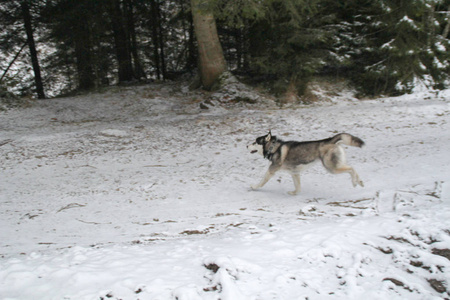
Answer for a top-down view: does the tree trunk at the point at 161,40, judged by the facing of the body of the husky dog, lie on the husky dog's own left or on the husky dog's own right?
on the husky dog's own right

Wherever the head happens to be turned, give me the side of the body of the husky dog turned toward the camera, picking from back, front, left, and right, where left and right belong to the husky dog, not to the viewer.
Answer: left

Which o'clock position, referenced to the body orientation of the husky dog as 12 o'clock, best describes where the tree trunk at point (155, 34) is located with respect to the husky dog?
The tree trunk is roughly at 2 o'clock from the husky dog.

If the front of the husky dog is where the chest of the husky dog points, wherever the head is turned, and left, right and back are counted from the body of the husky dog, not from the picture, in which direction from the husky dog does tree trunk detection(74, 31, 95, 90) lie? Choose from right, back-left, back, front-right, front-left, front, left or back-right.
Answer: front-right

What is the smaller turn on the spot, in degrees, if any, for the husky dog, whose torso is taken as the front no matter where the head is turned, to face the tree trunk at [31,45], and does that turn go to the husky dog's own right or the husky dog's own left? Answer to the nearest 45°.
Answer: approximately 45° to the husky dog's own right

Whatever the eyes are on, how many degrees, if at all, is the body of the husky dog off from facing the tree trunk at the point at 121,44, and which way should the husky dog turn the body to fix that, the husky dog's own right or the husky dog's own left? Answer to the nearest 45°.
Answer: approximately 45° to the husky dog's own right

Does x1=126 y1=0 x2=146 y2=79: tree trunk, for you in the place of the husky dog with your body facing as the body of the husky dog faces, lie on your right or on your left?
on your right

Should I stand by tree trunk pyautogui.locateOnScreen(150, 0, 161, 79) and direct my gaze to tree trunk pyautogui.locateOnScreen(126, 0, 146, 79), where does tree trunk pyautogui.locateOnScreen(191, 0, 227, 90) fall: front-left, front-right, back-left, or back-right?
back-left
